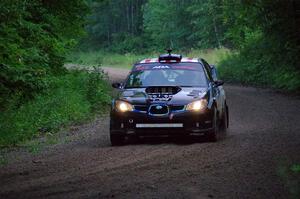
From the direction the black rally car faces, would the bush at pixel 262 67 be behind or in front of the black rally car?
behind

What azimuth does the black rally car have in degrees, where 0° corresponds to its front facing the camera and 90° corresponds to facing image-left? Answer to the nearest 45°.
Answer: approximately 0°
